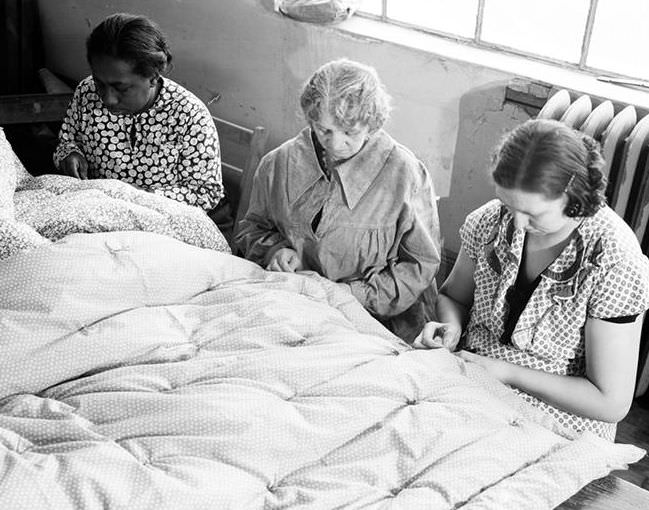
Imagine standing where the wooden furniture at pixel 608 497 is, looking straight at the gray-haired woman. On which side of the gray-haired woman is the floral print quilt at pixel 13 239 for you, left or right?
left

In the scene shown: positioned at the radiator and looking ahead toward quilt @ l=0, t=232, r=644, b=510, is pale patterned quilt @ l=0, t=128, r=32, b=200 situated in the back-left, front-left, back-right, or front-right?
front-right

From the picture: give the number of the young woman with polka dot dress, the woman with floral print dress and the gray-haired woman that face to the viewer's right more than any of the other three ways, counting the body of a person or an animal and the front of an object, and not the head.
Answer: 0

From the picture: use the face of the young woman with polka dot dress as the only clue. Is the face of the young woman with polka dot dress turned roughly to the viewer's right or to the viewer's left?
to the viewer's left

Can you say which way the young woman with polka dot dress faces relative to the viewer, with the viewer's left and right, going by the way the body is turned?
facing the viewer and to the left of the viewer

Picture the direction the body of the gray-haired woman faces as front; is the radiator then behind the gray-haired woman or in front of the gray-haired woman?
behind

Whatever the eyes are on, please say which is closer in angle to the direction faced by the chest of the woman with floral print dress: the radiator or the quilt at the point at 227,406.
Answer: the quilt

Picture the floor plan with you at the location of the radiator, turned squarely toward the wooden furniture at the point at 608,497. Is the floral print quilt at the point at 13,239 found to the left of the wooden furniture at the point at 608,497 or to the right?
right

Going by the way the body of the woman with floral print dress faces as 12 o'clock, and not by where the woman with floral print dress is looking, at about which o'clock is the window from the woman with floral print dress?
The window is roughly at 7 o'clock from the woman with floral print dress.

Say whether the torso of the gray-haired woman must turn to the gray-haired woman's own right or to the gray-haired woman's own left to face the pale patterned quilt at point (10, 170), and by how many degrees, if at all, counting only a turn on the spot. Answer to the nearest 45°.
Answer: approximately 45° to the gray-haired woman's own right
